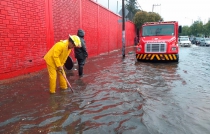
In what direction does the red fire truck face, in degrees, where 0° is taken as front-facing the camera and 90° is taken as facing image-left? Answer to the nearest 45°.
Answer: approximately 0°

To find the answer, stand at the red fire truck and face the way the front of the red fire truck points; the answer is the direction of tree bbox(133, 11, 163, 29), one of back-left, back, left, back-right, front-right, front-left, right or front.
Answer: back

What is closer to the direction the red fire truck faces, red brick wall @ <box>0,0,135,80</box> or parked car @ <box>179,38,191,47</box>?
the red brick wall

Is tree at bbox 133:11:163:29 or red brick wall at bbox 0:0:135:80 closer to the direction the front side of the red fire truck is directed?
the red brick wall

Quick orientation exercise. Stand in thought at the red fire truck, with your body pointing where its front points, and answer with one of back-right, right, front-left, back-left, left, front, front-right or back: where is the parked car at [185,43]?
back

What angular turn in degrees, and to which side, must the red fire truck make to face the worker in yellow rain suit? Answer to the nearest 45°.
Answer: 0° — it already faces them
